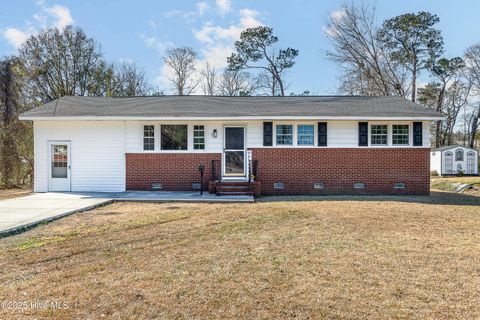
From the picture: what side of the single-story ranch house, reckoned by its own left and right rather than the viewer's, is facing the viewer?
front

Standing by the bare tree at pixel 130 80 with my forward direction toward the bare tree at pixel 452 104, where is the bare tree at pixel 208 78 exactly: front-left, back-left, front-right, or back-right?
front-left

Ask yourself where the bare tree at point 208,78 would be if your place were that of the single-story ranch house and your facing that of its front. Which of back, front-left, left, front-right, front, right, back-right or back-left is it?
back

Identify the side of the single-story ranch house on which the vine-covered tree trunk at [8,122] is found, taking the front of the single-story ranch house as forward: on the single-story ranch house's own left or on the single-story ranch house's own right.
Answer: on the single-story ranch house's own right

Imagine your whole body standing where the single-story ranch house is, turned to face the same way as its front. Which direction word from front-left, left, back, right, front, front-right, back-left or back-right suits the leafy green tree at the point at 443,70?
back-left

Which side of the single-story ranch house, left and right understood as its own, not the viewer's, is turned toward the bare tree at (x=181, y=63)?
back

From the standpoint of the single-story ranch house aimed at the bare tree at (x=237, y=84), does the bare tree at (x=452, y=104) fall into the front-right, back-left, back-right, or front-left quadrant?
front-right

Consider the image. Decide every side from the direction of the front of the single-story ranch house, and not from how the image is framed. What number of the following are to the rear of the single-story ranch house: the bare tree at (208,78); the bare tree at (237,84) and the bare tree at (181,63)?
3

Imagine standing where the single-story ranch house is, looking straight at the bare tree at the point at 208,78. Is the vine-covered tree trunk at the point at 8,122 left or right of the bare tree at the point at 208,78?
left

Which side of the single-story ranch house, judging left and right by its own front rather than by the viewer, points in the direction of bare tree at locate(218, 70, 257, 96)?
back

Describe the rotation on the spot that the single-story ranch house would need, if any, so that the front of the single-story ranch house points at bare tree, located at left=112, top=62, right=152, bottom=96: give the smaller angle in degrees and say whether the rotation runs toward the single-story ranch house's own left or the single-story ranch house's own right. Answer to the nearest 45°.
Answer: approximately 135° to the single-story ranch house's own right
